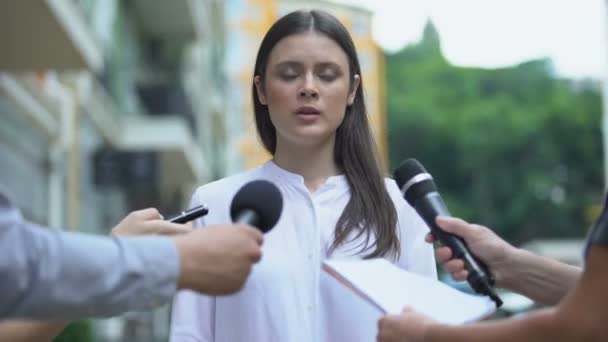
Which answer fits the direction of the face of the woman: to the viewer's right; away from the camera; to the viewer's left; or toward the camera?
toward the camera

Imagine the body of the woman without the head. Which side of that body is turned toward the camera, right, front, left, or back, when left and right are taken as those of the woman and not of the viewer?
front
